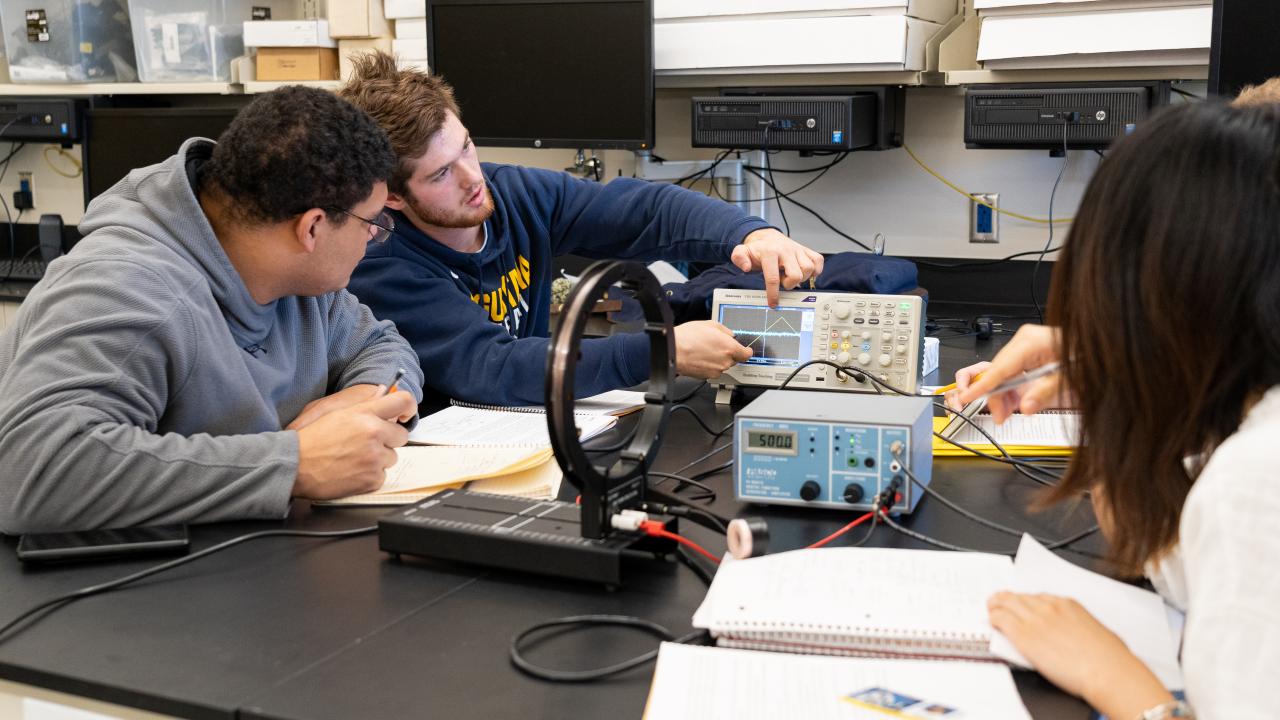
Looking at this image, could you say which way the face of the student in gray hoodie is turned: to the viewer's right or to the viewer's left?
to the viewer's right

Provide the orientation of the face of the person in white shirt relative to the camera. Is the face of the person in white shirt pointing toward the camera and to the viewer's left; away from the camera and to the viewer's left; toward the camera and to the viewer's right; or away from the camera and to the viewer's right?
away from the camera and to the viewer's left

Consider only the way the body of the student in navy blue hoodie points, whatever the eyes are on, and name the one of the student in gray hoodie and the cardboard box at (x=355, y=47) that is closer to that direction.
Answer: the student in gray hoodie

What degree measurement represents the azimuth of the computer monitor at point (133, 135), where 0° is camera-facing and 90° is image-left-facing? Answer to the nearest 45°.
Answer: approximately 0°

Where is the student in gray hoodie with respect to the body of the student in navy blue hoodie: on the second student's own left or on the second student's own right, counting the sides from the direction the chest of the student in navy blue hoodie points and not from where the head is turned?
on the second student's own right

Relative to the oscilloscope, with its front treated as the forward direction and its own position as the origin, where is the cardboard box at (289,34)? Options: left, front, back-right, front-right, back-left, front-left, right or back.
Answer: back-right

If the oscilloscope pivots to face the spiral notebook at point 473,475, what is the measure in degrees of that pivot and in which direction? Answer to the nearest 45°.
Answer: approximately 45° to its right

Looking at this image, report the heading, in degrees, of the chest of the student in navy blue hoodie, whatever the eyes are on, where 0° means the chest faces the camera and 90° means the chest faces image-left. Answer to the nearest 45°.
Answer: approximately 315°
